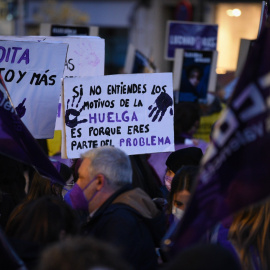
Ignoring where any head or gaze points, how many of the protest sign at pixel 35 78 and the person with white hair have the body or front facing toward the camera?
1

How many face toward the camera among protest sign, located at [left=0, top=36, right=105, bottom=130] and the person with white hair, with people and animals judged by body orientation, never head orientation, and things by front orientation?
1

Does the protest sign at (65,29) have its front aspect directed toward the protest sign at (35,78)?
yes

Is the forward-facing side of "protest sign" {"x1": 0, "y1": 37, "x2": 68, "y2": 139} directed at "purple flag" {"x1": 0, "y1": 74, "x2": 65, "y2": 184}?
yes
